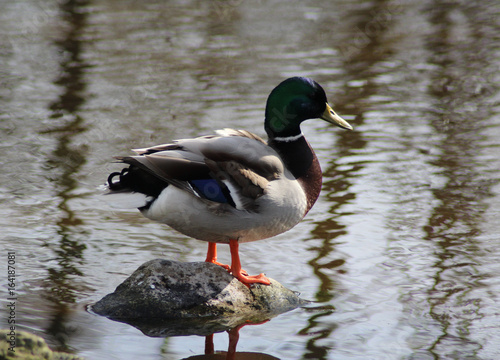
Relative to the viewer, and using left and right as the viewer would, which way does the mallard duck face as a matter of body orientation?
facing to the right of the viewer
